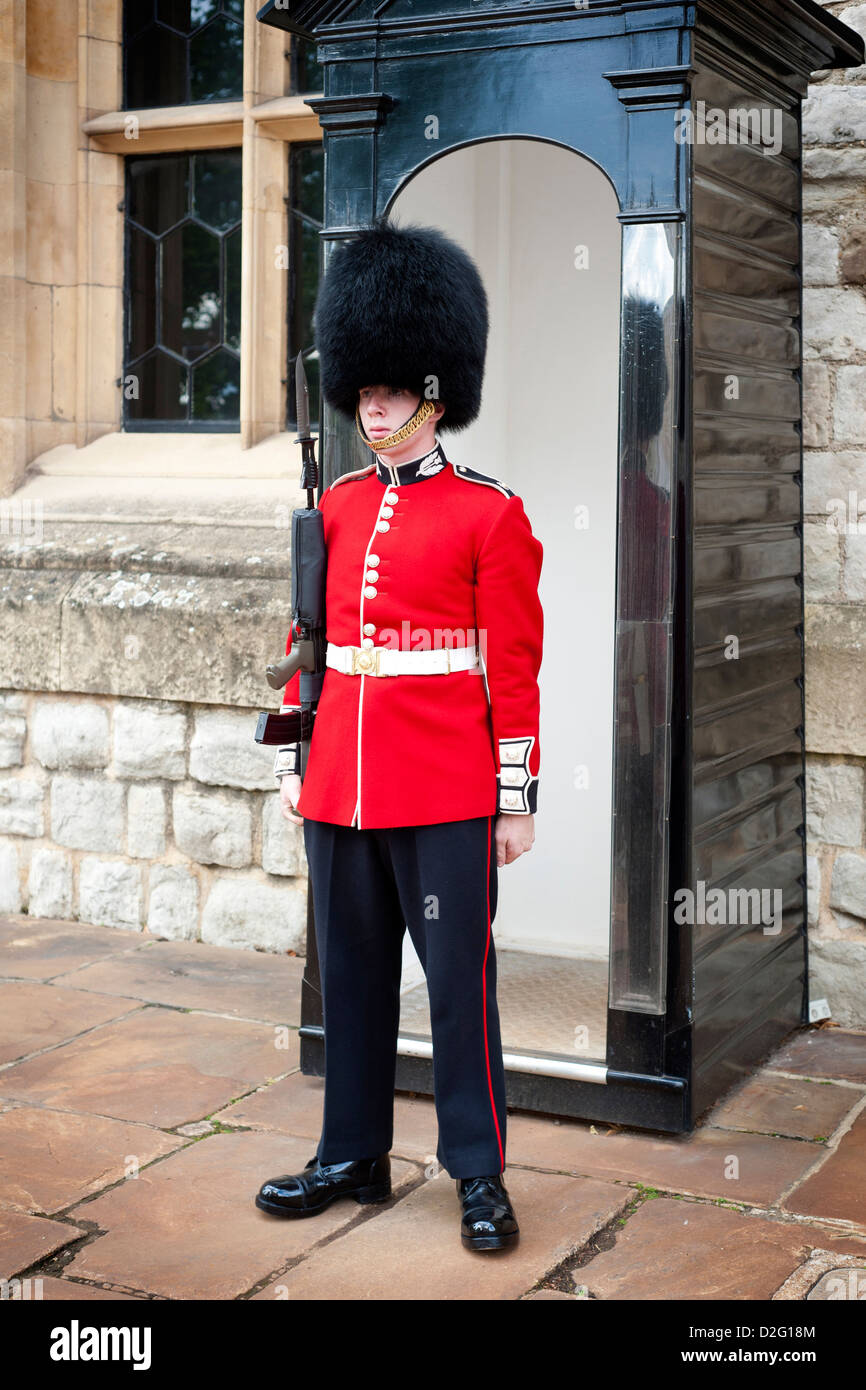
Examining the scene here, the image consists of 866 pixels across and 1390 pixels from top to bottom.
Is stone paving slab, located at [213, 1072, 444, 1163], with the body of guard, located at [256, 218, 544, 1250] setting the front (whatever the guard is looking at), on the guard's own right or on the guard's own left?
on the guard's own right

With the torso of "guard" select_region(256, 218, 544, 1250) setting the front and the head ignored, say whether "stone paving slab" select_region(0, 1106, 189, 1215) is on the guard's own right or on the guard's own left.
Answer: on the guard's own right

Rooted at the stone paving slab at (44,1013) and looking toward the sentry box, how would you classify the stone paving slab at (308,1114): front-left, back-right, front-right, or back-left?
front-right

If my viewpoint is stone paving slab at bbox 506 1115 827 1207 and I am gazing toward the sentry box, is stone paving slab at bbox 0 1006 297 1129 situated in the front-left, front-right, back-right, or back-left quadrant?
front-left

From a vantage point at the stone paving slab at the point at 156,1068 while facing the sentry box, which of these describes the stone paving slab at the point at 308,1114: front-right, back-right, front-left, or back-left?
front-right

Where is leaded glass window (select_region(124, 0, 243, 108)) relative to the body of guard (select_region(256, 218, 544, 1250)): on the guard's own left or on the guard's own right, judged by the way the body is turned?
on the guard's own right

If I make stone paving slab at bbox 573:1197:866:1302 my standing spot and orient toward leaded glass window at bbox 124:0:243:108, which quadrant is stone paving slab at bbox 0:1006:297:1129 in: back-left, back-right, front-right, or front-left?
front-left

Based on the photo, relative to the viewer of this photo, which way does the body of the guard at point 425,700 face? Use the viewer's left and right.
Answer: facing the viewer and to the left of the viewer

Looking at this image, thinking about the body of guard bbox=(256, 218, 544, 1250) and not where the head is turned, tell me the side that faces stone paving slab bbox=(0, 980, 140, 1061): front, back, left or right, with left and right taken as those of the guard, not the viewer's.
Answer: right

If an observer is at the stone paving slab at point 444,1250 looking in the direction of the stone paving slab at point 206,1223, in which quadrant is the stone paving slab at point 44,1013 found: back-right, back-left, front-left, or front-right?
front-right
